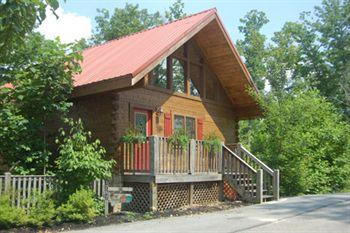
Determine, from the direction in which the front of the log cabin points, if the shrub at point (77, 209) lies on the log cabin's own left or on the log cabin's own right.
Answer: on the log cabin's own right

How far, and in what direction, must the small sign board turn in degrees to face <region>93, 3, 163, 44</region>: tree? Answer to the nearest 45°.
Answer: approximately 180°

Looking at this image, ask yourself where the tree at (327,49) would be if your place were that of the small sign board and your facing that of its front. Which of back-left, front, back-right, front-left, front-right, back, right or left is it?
back-left

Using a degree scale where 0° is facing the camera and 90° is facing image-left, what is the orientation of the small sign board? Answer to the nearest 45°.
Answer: approximately 0°

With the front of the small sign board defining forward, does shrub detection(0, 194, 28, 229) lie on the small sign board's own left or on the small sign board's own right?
on the small sign board's own right

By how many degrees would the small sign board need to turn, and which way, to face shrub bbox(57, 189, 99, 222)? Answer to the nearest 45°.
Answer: approximately 45° to its right

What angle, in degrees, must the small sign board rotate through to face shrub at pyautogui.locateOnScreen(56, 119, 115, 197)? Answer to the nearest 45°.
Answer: approximately 45° to its right

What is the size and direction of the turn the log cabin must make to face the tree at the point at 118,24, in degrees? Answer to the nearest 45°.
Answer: approximately 135° to its left

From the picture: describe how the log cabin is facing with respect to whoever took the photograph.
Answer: facing the viewer and to the right of the viewer

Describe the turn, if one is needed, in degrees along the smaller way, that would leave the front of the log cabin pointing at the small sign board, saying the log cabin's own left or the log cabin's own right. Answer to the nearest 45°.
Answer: approximately 90° to the log cabin's own right

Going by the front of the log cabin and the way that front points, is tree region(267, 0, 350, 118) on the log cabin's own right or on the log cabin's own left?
on the log cabin's own left

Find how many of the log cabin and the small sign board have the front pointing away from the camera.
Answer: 0

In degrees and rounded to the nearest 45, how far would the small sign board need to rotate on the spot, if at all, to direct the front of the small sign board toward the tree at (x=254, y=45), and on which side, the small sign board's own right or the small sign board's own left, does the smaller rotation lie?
approximately 135° to the small sign board's own left
